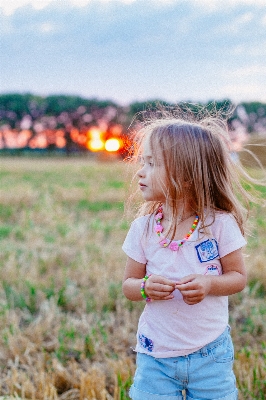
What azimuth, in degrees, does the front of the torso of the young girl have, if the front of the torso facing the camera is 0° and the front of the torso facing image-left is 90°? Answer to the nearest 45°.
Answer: approximately 0°

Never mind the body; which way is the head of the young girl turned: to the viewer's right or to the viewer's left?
to the viewer's left
